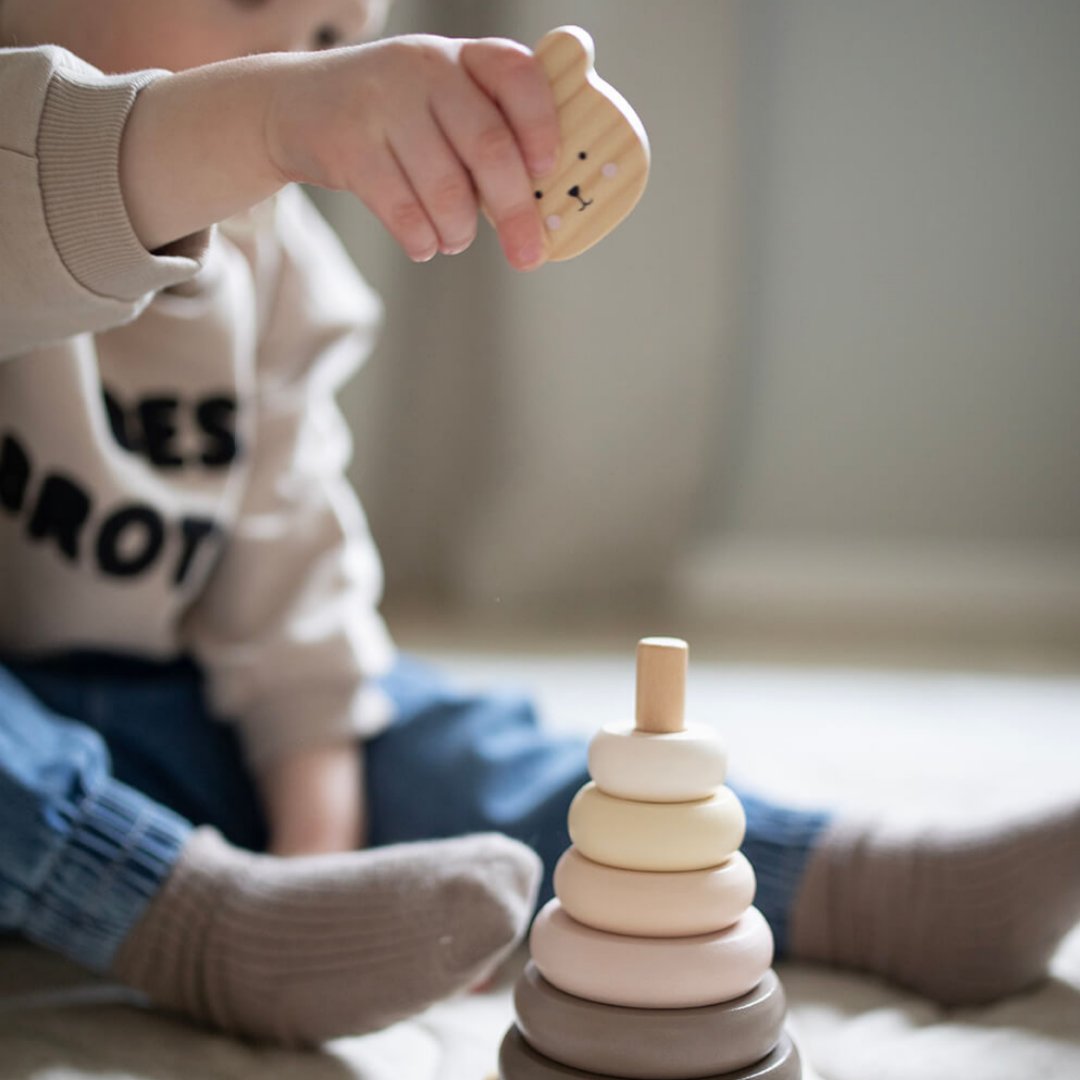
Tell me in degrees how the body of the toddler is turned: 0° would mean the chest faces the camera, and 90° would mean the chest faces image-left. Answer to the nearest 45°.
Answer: approximately 315°

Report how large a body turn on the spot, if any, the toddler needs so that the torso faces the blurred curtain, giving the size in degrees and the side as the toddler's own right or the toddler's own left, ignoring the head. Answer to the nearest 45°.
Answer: approximately 135° to the toddler's own left
